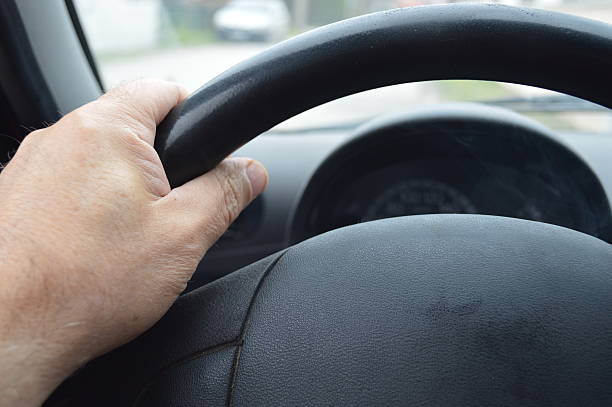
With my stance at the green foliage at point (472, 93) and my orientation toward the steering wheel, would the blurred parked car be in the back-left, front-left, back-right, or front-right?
back-right

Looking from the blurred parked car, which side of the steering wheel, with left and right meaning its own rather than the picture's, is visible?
back

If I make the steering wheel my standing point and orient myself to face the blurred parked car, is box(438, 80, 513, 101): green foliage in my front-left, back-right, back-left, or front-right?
front-right

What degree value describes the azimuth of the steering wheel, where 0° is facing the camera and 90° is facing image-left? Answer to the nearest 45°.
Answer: approximately 0°

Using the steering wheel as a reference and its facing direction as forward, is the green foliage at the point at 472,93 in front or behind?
behind

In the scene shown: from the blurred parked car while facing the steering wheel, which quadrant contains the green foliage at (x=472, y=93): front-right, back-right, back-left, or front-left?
front-left
